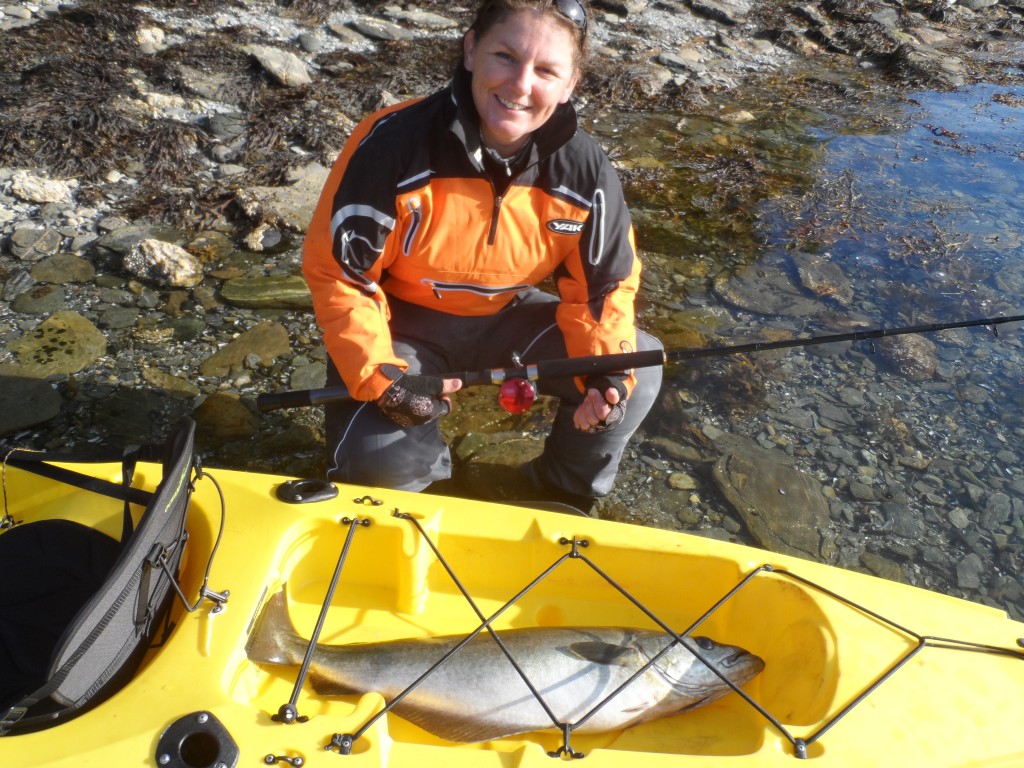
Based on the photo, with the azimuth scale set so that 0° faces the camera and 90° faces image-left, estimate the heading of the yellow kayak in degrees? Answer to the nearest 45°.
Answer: approximately 90°

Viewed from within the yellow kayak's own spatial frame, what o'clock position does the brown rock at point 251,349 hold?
The brown rock is roughly at 2 o'clock from the yellow kayak.

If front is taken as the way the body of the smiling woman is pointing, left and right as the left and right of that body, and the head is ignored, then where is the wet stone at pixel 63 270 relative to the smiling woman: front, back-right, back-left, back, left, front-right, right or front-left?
back-right

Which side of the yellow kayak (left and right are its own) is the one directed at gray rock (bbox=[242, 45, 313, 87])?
right

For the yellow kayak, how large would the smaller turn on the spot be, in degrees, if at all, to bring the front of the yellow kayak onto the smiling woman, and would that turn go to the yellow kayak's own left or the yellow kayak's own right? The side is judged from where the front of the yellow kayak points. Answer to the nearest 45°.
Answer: approximately 90° to the yellow kayak's own right

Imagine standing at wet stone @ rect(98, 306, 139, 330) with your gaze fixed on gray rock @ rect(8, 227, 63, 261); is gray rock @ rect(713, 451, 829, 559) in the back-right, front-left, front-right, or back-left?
back-right

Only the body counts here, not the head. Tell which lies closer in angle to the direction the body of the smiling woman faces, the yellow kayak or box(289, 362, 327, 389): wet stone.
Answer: the yellow kayak

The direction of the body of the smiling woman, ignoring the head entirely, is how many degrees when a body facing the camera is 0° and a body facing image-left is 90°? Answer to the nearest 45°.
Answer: approximately 0°

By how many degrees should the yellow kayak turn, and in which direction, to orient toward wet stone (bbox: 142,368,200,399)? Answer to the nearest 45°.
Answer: approximately 45° to its right

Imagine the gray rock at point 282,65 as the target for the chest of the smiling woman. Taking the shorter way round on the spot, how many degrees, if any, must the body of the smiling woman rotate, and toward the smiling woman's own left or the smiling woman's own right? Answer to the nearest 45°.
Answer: approximately 180°

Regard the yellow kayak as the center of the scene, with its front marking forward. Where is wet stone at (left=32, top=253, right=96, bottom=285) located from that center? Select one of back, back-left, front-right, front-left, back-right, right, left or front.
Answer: front-right

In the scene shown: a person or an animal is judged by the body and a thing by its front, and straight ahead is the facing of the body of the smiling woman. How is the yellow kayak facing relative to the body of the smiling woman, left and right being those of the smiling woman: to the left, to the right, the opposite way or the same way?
to the right

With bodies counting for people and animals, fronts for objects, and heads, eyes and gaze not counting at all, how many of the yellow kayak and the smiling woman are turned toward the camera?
1
